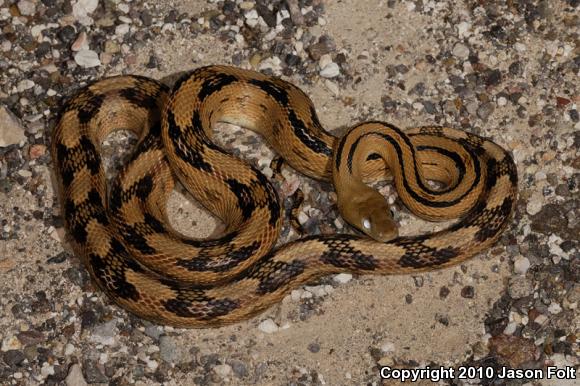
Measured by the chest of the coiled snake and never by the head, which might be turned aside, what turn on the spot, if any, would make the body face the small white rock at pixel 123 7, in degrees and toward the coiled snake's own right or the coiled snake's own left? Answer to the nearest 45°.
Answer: approximately 180°

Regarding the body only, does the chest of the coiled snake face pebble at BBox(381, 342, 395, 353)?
yes

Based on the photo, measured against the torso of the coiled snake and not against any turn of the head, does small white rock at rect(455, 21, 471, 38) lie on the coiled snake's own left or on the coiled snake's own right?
on the coiled snake's own left

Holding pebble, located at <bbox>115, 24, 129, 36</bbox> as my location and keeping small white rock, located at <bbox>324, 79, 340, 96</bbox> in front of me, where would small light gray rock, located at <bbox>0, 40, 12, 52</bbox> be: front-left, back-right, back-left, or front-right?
back-right

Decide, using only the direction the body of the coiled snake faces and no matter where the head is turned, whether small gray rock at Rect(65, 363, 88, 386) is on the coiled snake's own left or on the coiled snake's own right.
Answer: on the coiled snake's own right

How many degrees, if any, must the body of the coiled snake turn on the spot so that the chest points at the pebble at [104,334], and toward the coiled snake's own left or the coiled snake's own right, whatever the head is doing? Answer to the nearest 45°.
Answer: approximately 90° to the coiled snake's own right

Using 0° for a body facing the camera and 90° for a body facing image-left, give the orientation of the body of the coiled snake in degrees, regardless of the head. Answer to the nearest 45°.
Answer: approximately 315°

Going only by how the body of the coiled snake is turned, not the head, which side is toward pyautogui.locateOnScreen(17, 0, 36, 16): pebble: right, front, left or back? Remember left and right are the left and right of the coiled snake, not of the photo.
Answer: back

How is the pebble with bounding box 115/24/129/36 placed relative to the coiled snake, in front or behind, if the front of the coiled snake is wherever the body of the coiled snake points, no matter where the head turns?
behind

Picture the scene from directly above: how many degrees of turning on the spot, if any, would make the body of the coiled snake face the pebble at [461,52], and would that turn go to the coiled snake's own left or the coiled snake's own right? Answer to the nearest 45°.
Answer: approximately 90° to the coiled snake's own left
